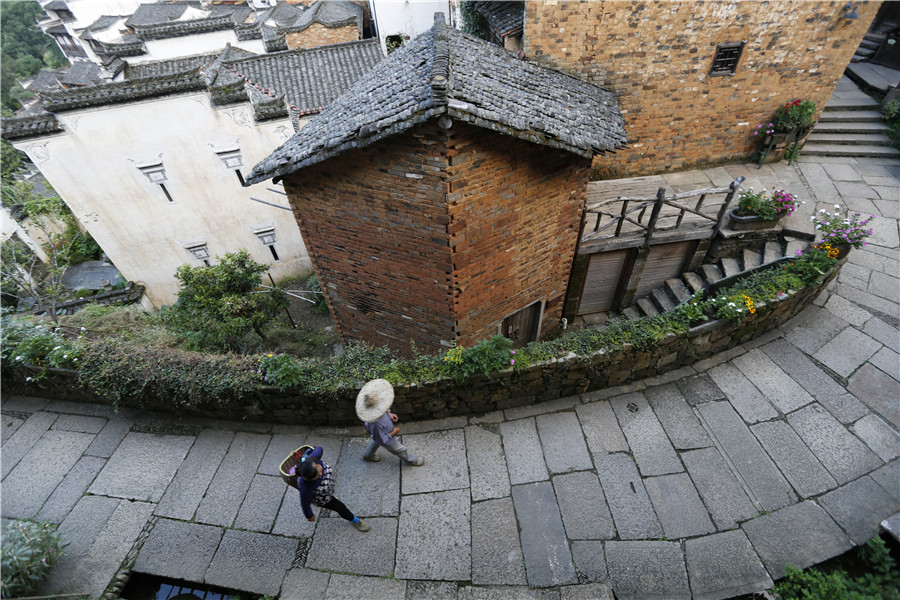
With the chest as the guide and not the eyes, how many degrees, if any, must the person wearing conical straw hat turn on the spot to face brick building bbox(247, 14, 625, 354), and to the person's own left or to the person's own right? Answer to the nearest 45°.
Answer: approximately 45° to the person's own left

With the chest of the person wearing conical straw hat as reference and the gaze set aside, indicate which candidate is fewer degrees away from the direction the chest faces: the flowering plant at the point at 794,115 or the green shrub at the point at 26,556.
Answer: the flowering plant

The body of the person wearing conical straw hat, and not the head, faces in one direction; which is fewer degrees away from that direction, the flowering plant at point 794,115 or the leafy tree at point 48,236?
the flowering plant

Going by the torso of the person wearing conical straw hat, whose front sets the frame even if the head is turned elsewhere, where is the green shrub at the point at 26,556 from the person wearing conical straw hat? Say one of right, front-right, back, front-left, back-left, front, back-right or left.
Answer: back

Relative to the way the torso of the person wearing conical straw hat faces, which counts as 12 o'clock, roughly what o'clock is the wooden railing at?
The wooden railing is roughly at 11 o'clock from the person wearing conical straw hat.

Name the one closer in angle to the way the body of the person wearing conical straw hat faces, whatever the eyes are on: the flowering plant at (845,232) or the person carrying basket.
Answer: the flowering plant

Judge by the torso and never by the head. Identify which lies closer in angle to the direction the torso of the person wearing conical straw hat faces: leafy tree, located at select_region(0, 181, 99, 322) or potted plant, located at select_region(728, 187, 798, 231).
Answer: the potted plant

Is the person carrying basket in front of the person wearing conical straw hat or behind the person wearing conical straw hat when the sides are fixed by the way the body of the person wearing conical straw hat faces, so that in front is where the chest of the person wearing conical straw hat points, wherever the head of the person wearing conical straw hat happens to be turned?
behind

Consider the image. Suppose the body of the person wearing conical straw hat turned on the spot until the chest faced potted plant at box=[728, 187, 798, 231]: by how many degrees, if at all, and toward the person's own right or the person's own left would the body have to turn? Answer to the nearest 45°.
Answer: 0° — they already face it

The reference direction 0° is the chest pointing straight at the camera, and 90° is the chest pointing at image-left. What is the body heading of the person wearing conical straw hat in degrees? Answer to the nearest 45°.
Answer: approximately 270°

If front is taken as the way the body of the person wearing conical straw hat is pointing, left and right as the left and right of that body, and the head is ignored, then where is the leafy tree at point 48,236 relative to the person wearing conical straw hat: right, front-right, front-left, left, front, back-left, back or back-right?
back-left
